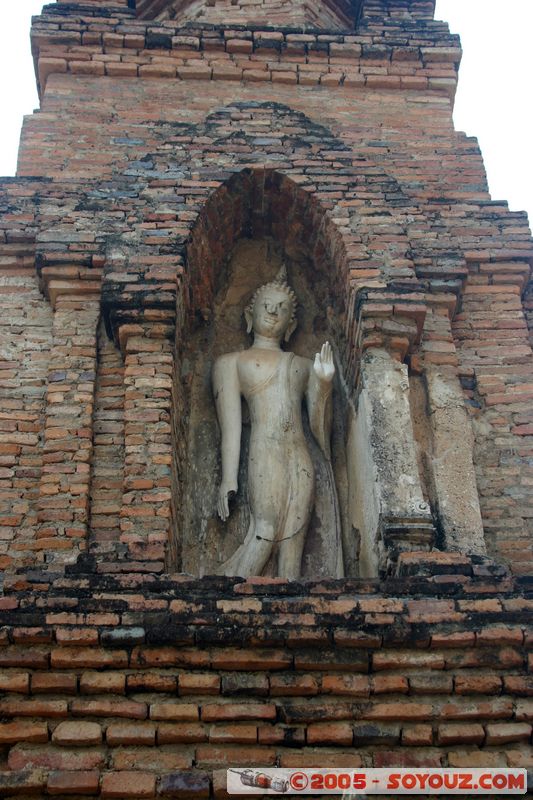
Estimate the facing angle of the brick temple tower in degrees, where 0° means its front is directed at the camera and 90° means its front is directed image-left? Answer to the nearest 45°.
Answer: approximately 0°
